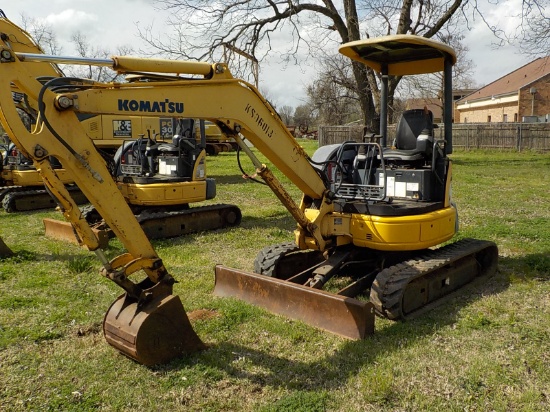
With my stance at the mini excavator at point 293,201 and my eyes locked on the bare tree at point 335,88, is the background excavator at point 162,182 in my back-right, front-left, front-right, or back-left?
front-left

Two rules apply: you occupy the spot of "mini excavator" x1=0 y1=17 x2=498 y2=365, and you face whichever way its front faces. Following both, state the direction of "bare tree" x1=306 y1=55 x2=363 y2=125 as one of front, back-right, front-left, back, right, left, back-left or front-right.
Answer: back-right

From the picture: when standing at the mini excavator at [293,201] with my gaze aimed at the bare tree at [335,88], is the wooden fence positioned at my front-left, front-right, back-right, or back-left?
front-right

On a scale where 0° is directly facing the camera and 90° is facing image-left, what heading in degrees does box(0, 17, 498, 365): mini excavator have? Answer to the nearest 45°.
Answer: approximately 45°

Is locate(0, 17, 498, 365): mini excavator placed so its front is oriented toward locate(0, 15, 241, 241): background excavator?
no

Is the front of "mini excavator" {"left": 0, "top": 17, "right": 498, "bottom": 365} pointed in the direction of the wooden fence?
no
